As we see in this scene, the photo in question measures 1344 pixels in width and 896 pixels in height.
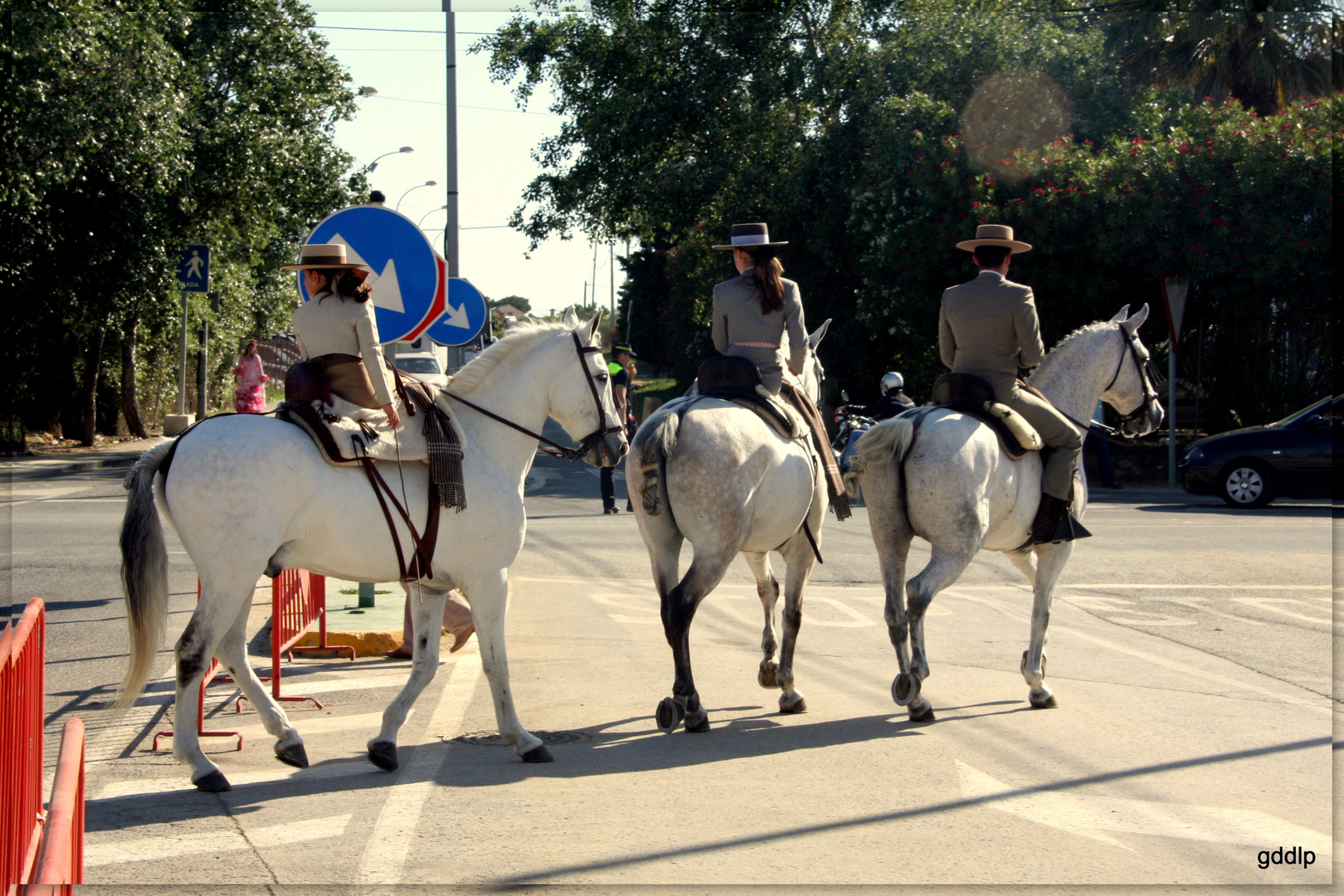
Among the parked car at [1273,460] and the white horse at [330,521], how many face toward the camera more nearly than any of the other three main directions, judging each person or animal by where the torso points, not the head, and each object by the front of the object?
0

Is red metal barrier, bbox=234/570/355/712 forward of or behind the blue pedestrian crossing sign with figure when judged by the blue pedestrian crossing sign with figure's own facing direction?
forward

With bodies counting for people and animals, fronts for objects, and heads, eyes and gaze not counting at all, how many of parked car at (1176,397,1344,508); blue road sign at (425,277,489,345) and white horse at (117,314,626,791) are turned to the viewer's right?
1

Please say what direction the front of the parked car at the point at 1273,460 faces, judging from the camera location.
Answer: facing to the left of the viewer

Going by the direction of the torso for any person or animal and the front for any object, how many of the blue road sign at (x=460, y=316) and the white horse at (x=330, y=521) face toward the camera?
1

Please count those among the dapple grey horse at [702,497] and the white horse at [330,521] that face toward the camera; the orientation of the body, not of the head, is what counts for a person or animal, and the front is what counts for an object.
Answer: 0

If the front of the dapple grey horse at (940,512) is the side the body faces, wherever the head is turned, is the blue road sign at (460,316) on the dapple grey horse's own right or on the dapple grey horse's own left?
on the dapple grey horse's own left

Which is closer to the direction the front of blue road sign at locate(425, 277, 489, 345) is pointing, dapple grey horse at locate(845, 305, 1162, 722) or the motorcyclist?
the dapple grey horse

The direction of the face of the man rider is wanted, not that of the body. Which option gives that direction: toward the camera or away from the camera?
away from the camera

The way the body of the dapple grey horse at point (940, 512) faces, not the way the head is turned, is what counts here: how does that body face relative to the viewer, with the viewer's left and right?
facing away from the viewer and to the right of the viewer

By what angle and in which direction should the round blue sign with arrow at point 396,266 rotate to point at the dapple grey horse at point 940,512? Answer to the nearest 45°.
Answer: approximately 45° to its left
